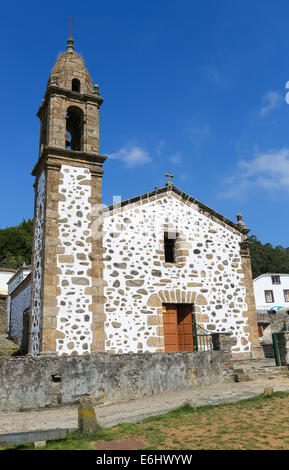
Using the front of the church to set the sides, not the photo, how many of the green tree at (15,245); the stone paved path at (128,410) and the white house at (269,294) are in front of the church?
1

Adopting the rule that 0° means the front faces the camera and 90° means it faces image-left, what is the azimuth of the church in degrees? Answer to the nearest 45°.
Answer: approximately 0°

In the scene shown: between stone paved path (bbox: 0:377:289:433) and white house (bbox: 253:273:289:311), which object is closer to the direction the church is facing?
the stone paved path

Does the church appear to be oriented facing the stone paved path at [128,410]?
yes

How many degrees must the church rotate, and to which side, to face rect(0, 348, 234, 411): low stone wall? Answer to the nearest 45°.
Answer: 0° — it already faces it

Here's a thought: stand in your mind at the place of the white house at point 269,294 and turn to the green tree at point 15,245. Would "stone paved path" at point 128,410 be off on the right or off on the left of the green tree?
left

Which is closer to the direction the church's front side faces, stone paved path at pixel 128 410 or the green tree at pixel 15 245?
the stone paved path

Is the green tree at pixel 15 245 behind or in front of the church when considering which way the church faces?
behind

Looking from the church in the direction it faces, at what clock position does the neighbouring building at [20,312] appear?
The neighbouring building is roughly at 5 o'clock from the church.
